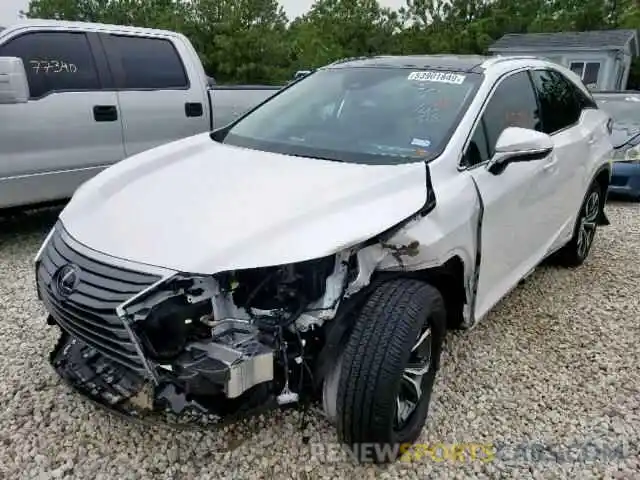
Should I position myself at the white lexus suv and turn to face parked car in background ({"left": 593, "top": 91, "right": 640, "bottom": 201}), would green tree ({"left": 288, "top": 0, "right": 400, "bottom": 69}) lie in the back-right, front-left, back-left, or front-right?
front-left

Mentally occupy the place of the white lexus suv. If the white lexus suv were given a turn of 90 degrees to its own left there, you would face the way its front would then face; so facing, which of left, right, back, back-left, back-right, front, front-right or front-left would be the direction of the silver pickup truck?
back

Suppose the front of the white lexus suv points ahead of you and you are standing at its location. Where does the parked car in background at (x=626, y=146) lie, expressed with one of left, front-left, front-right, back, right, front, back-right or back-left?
back

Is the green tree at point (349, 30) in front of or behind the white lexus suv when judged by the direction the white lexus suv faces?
behind

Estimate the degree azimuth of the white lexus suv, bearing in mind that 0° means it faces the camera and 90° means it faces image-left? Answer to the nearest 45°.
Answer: approximately 45°
